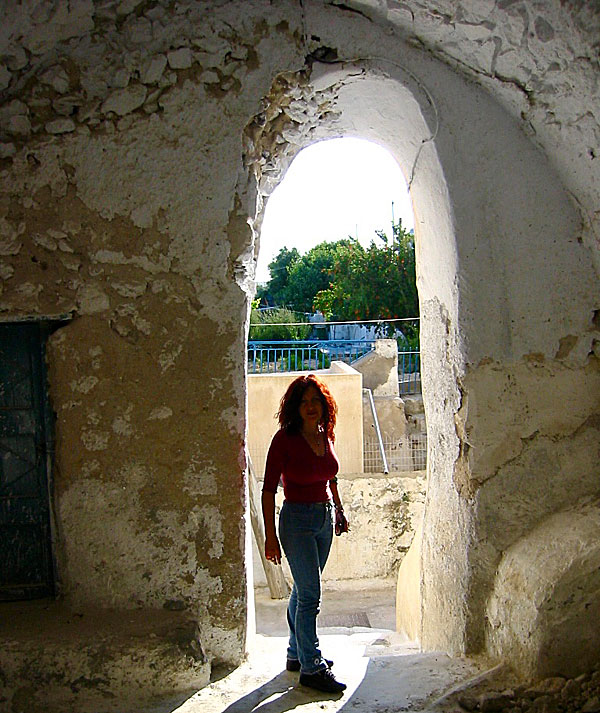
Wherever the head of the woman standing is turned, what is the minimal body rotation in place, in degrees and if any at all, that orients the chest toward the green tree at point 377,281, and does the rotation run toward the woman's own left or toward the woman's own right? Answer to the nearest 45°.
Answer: approximately 135° to the woman's own left

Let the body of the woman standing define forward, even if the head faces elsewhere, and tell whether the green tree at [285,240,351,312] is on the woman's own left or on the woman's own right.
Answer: on the woman's own left

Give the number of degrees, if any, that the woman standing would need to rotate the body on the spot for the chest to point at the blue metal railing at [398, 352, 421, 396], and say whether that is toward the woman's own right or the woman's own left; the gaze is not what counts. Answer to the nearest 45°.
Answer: approximately 135° to the woman's own left

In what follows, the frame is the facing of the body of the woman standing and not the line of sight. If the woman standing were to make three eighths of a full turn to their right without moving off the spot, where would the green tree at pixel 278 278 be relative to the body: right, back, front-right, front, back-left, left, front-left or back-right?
right

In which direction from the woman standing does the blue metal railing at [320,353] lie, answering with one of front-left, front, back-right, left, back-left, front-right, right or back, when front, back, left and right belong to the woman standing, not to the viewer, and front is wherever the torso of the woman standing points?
back-left

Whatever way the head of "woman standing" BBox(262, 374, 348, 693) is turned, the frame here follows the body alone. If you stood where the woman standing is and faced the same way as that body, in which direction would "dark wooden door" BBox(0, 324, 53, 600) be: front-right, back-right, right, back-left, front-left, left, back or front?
back-right

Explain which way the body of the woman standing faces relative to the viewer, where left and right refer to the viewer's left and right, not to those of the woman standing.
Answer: facing the viewer and to the right of the viewer
